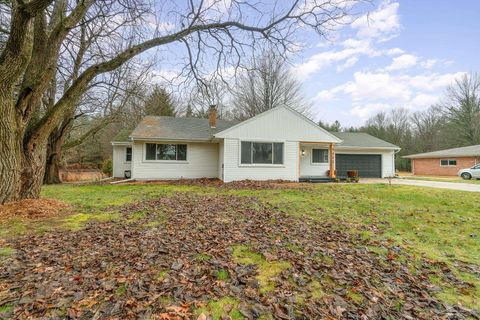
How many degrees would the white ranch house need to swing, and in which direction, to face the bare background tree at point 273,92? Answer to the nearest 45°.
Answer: approximately 180°

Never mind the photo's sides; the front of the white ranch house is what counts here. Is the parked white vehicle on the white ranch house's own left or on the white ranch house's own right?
on the white ranch house's own left

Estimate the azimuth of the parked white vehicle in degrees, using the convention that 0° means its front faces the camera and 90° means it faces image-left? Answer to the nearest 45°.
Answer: approximately 90°

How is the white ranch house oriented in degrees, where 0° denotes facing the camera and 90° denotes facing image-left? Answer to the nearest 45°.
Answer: approximately 0°

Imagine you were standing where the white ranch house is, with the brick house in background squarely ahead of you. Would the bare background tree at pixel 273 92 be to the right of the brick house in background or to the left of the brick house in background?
left

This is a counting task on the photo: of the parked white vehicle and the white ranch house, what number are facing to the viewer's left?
1

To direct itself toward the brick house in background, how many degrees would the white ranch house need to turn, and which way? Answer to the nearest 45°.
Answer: approximately 135° to its left

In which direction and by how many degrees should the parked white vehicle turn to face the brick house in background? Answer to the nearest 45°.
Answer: approximately 90° to its right
